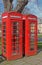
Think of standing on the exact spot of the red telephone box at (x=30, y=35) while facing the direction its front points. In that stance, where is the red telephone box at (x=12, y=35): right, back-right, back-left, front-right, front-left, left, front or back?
right

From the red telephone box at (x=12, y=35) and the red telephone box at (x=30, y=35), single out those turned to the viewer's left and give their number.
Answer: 0

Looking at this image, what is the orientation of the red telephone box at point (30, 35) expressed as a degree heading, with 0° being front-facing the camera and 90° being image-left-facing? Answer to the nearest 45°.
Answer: approximately 315°

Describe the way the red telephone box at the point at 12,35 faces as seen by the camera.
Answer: facing the viewer and to the right of the viewer

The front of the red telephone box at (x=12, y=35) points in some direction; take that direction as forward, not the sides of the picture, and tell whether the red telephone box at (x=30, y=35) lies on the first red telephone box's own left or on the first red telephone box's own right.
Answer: on the first red telephone box's own left
